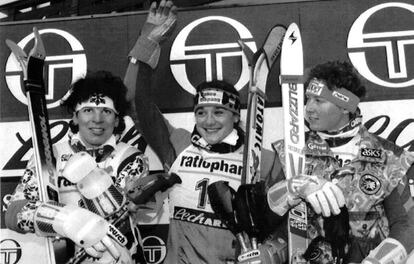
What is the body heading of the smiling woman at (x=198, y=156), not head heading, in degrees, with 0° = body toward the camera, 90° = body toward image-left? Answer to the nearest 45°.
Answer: approximately 0°
